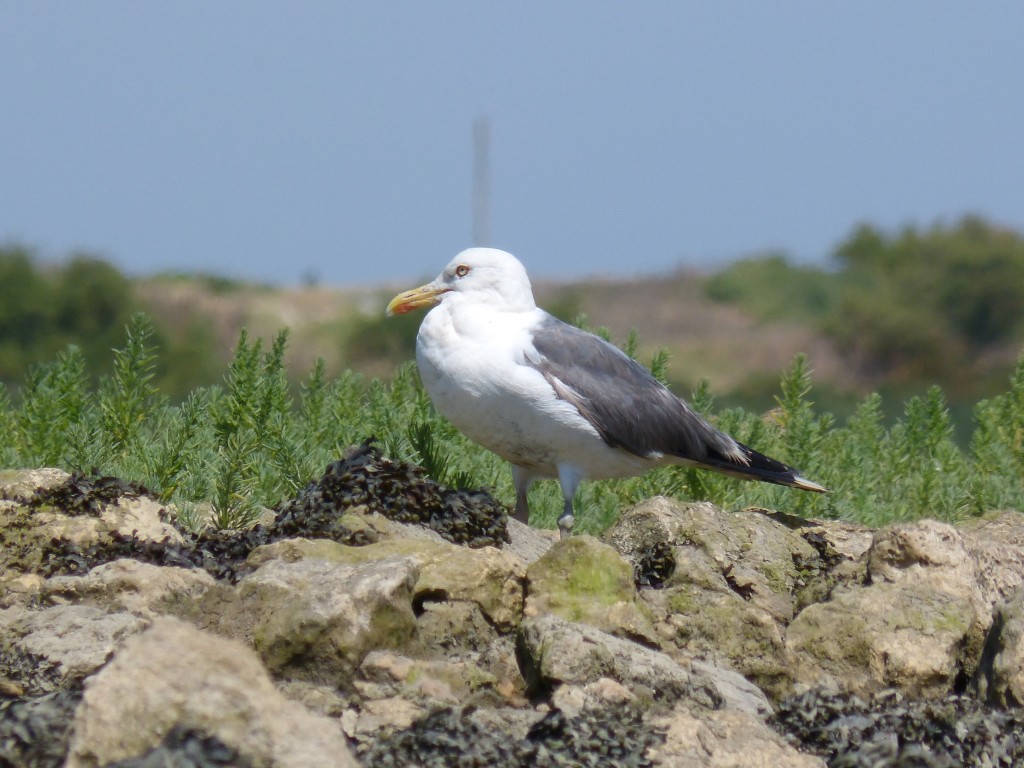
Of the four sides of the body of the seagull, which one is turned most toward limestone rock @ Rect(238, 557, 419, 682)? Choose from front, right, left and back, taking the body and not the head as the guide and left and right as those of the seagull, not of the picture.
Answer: left

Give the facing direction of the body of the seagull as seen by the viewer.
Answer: to the viewer's left

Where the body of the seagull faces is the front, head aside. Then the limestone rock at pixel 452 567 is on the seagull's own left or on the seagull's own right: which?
on the seagull's own left

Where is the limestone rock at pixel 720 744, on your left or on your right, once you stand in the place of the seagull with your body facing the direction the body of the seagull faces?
on your left

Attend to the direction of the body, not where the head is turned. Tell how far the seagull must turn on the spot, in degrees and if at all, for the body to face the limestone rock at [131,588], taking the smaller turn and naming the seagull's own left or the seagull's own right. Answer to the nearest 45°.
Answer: approximately 45° to the seagull's own left

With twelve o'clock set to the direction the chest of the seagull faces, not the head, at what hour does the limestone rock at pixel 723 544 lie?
The limestone rock is roughly at 8 o'clock from the seagull.

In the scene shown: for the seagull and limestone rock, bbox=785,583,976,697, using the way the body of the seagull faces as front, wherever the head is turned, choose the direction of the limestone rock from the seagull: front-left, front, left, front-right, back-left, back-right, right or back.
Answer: back-left

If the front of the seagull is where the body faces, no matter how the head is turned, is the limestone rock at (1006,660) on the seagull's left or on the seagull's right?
on the seagull's left

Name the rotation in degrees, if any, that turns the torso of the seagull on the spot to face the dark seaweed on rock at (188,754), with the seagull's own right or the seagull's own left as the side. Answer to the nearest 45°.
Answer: approximately 90° to the seagull's own left

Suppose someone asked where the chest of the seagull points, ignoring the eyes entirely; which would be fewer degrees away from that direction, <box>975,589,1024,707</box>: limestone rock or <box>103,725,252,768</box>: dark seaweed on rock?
the dark seaweed on rock

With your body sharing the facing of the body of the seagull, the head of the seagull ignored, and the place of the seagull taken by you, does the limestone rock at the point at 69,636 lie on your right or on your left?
on your left

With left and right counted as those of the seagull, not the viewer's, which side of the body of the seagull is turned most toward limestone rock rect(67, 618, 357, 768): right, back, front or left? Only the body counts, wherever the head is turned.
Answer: left
